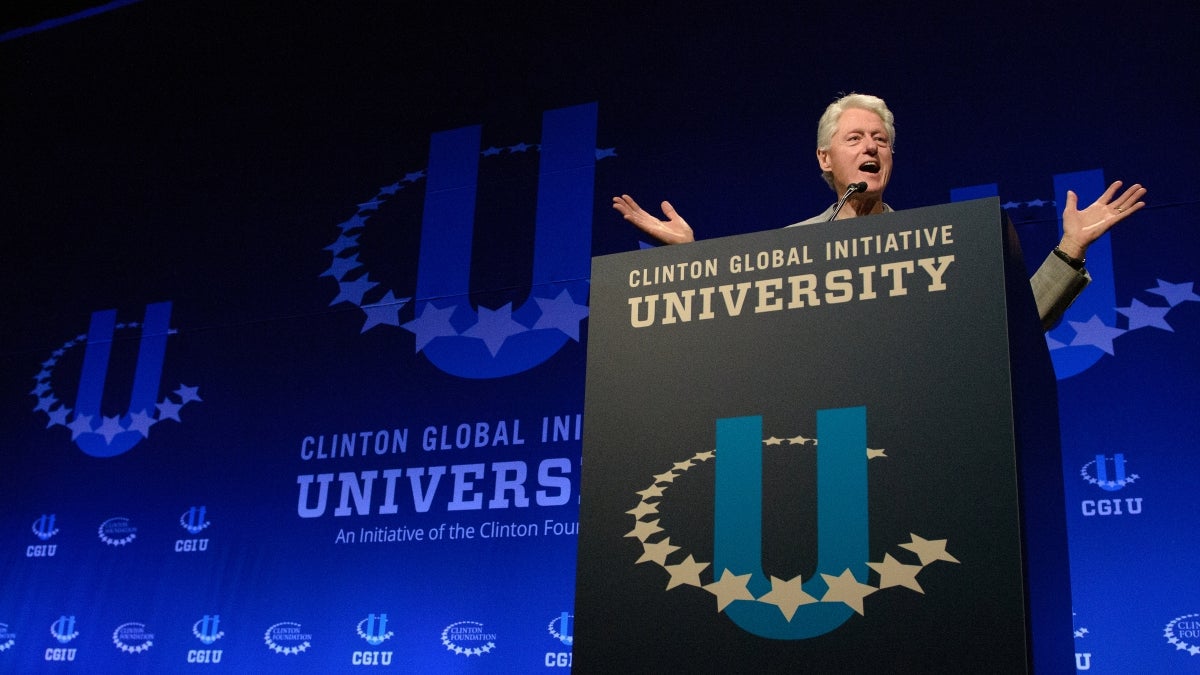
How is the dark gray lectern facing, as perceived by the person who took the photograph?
facing the viewer
